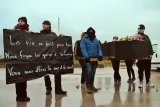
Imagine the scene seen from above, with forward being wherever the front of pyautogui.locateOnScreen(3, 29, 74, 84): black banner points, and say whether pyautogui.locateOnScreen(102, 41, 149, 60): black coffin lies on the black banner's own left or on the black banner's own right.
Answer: on the black banner's own left

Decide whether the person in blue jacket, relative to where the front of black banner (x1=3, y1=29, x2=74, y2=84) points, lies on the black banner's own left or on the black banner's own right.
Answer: on the black banner's own left

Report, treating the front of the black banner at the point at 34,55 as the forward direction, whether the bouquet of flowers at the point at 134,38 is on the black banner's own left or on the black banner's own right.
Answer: on the black banner's own left

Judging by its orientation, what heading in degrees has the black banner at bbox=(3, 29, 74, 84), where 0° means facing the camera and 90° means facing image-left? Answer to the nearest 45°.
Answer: approximately 315°
